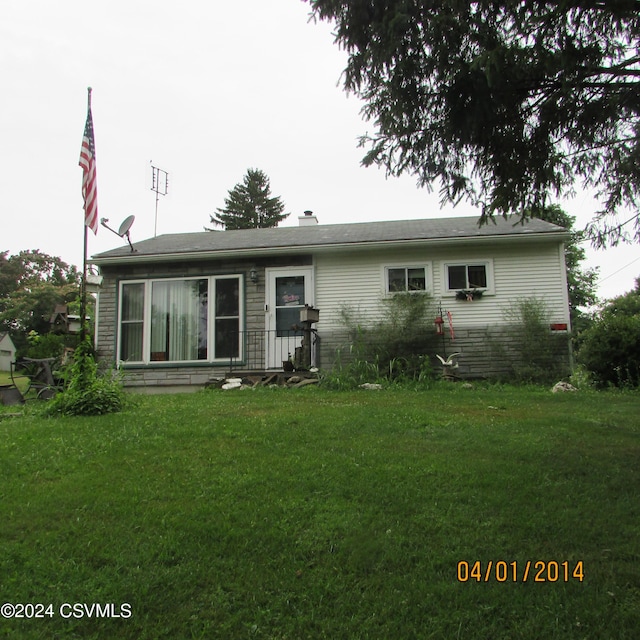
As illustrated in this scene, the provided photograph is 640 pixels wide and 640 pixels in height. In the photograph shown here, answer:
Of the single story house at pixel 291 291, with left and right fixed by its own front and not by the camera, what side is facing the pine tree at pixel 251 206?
back

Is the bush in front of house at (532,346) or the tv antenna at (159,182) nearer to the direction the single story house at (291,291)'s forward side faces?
the bush in front of house

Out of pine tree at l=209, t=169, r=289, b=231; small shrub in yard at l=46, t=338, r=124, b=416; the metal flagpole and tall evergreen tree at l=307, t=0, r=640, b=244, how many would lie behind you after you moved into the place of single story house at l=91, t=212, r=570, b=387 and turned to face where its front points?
1

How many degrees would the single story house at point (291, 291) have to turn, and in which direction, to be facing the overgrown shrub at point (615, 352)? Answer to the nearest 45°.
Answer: approximately 90° to its left

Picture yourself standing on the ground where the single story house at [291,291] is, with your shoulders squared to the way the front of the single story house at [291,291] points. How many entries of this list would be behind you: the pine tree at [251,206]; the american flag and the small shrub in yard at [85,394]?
1

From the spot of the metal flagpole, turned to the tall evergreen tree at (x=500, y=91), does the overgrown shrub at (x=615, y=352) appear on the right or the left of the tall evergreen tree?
left

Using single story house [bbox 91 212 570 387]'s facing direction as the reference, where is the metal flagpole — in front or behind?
in front

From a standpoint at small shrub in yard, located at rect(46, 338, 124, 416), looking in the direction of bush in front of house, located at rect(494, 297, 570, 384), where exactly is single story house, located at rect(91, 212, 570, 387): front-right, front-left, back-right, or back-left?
front-left

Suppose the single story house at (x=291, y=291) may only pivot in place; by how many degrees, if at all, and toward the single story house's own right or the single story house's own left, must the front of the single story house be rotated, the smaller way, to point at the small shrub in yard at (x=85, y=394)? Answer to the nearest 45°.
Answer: approximately 45° to the single story house's own right

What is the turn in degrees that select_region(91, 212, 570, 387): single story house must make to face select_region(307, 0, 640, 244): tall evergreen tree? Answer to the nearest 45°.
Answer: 0° — it already faces it

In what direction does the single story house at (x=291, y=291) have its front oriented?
toward the camera
